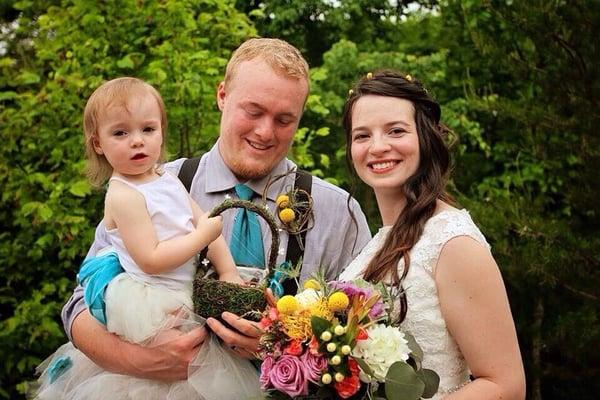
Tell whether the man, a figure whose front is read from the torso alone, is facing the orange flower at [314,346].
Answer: yes

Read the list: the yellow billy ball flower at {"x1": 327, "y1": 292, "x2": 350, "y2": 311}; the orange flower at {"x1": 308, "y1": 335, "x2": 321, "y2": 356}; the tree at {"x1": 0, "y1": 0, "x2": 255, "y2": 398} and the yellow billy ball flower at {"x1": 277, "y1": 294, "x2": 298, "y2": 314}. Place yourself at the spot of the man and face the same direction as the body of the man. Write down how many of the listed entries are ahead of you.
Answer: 3

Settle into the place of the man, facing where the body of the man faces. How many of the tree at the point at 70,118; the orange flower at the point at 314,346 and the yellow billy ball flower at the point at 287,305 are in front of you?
2

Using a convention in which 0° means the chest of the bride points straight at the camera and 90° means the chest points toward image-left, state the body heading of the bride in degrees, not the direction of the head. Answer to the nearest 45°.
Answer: approximately 45°

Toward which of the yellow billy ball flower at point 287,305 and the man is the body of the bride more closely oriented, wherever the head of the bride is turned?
the yellow billy ball flower

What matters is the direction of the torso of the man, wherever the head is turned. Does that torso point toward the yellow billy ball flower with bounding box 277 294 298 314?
yes

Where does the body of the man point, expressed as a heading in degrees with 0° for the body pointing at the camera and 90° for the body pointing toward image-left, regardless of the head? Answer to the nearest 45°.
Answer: approximately 0°

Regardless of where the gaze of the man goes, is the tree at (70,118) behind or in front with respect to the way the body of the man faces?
behind

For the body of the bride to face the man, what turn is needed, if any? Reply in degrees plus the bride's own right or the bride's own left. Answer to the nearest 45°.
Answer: approximately 90° to the bride's own right

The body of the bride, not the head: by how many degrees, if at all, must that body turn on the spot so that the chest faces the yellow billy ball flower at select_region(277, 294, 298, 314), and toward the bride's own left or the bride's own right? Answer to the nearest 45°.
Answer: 0° — they already face it
